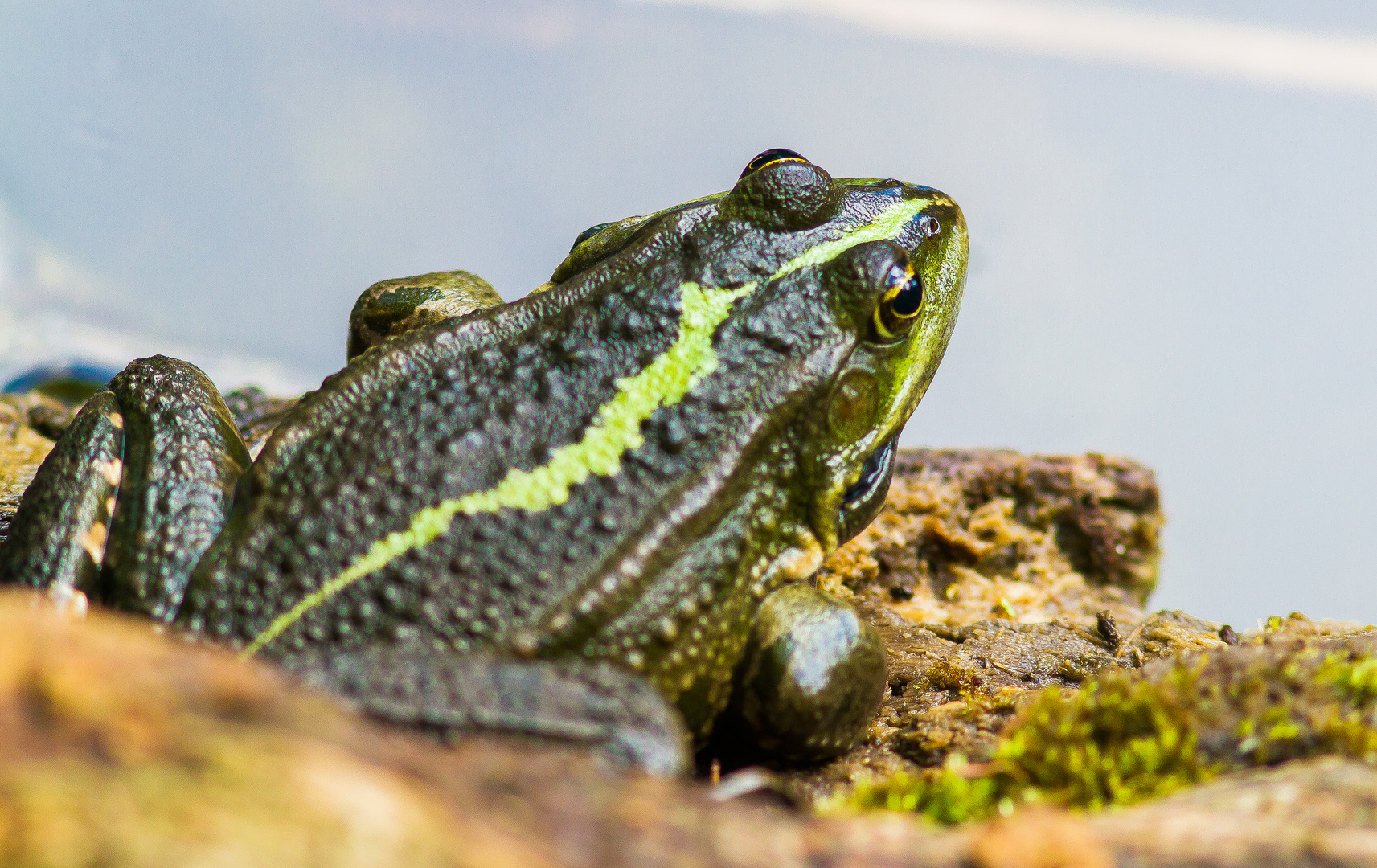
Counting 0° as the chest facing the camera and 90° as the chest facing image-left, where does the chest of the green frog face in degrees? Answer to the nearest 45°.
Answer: approximately 225°
